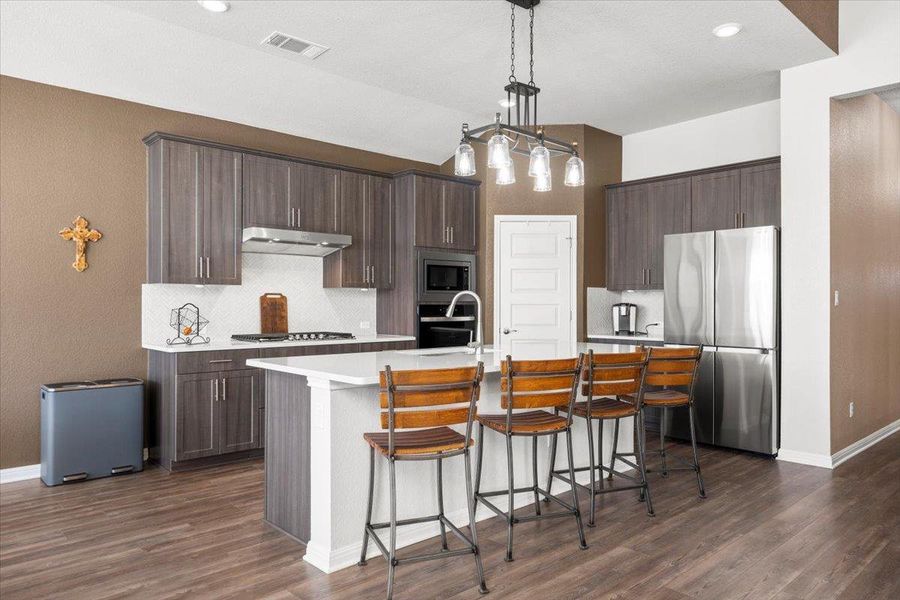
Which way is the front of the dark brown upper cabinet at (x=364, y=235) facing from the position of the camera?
facing the viewer and to the right of the viewer

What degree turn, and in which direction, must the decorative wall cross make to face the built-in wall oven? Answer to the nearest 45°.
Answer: approximately 90° to its left

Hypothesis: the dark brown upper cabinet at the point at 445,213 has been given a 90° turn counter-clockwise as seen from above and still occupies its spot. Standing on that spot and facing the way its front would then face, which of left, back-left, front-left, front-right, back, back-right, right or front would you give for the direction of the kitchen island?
back-right

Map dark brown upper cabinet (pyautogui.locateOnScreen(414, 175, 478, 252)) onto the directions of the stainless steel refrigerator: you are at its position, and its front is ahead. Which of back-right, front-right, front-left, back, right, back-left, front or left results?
front-right

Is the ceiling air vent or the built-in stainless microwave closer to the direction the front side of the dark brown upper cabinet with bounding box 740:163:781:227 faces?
the ceiling air vent

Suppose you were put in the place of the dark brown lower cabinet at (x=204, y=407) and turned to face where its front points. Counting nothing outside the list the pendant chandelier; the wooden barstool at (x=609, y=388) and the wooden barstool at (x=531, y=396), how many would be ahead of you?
3

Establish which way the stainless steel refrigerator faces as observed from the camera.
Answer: facing the viewer and to the left of the viewer

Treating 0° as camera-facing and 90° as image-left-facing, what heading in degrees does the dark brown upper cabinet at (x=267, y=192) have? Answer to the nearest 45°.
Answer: approximately 315°

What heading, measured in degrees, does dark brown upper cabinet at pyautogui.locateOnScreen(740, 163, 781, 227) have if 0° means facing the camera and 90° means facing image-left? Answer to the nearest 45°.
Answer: approximately 45°

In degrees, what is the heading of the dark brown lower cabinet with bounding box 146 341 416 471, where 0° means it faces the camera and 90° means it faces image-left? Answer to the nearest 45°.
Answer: approximately 315°

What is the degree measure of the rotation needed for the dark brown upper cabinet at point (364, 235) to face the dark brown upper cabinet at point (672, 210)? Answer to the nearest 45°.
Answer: approximately 45° to its left
